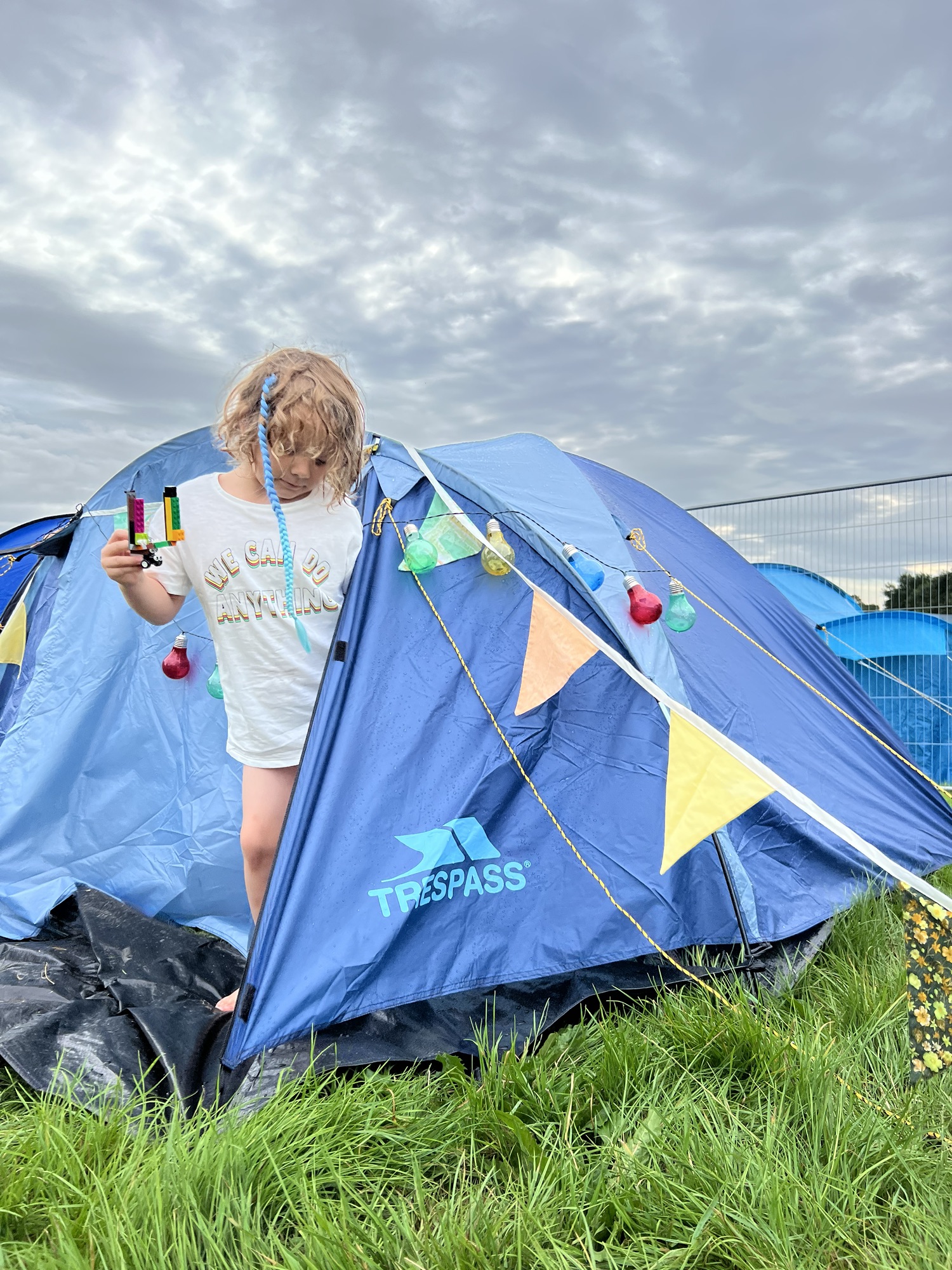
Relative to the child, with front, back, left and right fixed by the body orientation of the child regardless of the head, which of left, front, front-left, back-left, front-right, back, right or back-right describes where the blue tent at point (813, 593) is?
back-left

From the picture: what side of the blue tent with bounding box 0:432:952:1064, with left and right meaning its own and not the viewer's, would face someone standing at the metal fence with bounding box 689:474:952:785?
back

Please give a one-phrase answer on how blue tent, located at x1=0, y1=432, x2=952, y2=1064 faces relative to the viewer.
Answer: facing the viewer and to the left of the viewer

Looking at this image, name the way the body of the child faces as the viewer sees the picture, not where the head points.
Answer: toward the camera

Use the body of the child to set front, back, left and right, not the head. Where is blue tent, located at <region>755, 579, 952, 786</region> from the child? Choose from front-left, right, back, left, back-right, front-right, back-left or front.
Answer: back-left
